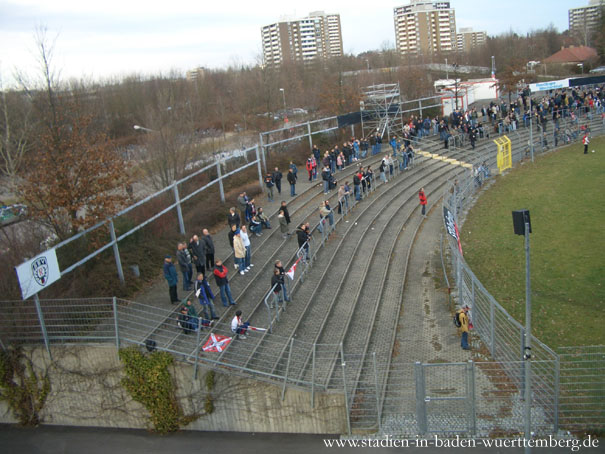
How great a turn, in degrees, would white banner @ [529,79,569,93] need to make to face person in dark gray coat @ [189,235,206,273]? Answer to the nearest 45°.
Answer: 0° — it already faces them

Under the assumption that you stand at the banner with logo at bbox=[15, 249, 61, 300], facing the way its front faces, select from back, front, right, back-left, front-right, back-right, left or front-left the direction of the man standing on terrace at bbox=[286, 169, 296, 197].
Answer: back-left

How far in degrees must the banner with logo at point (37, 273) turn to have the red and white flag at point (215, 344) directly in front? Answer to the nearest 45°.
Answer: approximately 45° to its left

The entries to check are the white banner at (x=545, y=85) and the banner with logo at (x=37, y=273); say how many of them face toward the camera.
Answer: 2

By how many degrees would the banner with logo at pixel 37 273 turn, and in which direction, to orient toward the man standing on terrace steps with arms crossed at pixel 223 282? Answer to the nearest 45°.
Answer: approximately 90° to its left

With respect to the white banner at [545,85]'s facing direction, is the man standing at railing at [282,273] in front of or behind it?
in front

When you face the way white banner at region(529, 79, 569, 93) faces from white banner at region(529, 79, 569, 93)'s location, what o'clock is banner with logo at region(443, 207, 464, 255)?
The banner with logo is roughly at 12 o'clock from the white banner.

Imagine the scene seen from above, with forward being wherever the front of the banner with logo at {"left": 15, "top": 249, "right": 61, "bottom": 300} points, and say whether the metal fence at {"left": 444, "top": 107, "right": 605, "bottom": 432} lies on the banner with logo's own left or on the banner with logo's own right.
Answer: on the banner with logo's own left

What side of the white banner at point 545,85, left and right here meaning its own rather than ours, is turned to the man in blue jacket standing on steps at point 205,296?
front

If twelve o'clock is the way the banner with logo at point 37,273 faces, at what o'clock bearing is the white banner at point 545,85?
The white banner is roughly at 8 o'clock from the banner with logo.

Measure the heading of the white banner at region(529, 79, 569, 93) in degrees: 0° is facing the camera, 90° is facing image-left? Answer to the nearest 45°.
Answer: approximately 0°

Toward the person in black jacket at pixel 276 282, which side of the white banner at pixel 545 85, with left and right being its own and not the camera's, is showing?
front

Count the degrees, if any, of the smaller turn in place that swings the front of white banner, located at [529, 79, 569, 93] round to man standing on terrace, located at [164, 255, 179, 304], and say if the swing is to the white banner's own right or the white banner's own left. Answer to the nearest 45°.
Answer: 0° — it already faces them

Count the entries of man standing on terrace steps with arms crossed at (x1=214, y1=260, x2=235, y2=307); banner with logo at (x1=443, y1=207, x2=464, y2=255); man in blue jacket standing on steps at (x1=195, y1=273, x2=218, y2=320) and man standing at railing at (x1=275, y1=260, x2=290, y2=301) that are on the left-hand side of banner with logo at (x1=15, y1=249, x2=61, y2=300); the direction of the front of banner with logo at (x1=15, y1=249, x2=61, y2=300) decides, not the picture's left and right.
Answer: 4
